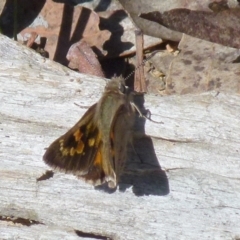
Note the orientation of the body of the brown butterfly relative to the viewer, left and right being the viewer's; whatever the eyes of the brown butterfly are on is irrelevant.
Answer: facing away from the viewer
